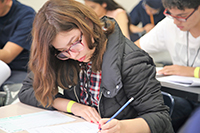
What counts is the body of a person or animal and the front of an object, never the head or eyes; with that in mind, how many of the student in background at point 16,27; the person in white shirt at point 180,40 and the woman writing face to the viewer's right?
0

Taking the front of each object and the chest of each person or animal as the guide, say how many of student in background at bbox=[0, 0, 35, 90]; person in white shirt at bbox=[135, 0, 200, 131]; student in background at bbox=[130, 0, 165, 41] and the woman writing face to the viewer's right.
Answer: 0

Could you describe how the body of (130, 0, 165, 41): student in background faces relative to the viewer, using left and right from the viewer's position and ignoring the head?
facing the viewer

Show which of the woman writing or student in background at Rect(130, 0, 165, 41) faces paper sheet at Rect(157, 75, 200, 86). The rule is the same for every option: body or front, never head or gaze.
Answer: the student in background

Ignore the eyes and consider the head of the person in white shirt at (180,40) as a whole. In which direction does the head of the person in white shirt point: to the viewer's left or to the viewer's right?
to the viewer's left

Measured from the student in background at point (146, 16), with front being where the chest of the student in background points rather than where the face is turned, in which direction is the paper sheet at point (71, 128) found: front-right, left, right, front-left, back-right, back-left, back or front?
front

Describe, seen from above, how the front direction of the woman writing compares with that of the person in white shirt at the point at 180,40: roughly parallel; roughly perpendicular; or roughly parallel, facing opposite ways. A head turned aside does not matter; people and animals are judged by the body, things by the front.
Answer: roughly parallel

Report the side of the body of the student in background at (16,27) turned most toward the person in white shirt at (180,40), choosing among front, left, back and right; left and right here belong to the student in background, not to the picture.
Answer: left

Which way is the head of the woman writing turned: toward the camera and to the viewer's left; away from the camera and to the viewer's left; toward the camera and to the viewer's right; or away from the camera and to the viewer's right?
toward the camera and to the viewer's left

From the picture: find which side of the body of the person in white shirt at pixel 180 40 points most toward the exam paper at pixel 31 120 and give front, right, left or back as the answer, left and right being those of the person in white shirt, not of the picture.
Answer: front

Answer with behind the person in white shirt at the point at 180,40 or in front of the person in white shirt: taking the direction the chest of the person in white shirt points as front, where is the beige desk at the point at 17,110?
in front
